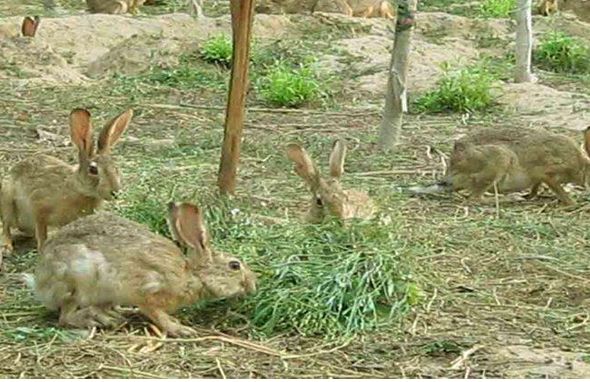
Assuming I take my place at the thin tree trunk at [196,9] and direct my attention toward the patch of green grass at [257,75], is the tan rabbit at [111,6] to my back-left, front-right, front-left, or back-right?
back-right

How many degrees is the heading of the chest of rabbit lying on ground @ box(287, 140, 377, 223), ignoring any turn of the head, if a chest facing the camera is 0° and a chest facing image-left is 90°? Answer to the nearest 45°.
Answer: approximately 45°

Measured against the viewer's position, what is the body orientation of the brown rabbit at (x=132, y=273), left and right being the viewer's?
facing to the right of the viewer

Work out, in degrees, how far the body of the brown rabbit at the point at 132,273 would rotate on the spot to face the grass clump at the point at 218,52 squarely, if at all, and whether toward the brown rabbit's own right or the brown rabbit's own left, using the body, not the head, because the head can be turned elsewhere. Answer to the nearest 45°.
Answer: approximately 90° to the brown rabbit's own left

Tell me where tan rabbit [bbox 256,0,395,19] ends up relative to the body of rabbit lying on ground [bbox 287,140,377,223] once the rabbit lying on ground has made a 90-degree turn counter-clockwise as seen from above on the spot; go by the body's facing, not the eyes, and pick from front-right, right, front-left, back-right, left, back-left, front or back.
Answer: back-left
